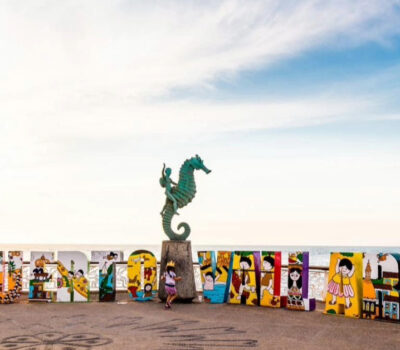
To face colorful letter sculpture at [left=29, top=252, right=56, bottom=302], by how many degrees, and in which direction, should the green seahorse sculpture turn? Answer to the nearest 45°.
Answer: approximately 180°

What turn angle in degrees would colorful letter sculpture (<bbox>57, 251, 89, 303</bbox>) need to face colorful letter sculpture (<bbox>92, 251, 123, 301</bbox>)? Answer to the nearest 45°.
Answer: approximately 90° to its left

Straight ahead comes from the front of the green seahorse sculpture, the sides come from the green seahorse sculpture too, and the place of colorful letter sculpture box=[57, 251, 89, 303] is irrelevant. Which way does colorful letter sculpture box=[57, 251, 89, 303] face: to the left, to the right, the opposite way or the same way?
to the right

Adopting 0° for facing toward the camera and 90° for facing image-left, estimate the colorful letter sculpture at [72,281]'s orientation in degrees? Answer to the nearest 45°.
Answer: approximately 0°

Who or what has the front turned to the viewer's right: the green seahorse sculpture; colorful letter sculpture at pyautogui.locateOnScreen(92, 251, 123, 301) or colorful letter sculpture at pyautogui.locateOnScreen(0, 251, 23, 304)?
the green seahorse sculpture

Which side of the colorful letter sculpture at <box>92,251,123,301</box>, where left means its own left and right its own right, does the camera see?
front

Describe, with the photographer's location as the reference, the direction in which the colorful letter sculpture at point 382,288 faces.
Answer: facing the viewer

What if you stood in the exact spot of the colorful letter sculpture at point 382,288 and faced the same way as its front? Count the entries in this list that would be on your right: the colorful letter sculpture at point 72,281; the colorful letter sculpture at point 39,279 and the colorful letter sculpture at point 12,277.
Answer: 3

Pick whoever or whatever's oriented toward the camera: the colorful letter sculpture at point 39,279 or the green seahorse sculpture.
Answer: the colorful letter sculpture

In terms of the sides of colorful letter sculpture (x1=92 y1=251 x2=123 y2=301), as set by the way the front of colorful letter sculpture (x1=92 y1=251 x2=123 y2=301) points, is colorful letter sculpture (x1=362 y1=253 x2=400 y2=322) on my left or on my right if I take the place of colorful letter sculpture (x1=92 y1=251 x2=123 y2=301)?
on my left

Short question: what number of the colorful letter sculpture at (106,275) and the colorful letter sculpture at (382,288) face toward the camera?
2

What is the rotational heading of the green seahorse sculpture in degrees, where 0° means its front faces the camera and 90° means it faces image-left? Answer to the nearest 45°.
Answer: approximately 270°

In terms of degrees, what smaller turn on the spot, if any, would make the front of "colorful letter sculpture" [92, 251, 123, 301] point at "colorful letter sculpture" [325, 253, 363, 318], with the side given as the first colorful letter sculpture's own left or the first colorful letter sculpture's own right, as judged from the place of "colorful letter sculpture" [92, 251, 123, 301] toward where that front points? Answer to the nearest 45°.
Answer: approximately 45° to the first colorful letter sculpture's own left

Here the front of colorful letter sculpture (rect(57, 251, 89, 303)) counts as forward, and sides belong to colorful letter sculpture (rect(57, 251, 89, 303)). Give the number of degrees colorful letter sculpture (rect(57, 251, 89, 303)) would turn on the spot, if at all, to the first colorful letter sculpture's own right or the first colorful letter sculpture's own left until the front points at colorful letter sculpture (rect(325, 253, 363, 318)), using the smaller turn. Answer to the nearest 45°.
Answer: approximately 45° to the first colorful letter sculpture's own left

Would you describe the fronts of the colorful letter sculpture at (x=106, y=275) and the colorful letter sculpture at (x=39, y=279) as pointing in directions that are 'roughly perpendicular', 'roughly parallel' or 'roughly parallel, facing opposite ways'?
roughly parallel

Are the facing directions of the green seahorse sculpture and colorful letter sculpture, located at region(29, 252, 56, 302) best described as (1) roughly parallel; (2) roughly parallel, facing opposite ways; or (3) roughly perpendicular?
roughly perpendicular
